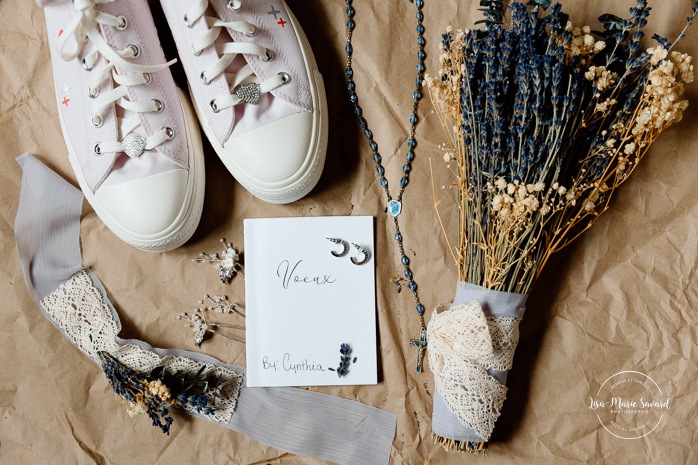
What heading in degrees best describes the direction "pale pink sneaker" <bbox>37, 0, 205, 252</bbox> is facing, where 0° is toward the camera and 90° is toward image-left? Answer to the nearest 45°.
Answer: approximately 0°

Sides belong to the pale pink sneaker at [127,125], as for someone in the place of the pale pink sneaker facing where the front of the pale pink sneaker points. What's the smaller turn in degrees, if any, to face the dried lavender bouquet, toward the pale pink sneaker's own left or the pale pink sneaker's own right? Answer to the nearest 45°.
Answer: approximately 45° to the pale pink sneaker's own left
